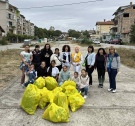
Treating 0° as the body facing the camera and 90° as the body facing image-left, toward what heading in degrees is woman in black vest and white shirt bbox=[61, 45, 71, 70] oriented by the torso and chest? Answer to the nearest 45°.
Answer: approximately 0°

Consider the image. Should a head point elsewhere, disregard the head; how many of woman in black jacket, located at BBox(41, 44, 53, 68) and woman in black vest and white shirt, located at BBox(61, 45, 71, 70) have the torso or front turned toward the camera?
2

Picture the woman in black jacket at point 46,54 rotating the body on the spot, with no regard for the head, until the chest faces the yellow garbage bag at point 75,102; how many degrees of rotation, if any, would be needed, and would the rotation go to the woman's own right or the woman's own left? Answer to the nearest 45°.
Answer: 0° — they already face it

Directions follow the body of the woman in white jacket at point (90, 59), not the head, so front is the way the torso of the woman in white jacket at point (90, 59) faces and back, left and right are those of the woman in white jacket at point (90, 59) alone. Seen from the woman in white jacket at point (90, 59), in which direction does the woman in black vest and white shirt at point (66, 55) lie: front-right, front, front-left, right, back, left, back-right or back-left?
front-right

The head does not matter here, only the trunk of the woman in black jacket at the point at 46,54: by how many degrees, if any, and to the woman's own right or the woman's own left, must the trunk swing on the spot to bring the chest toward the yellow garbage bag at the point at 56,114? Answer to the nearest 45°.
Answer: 0° — they already face it

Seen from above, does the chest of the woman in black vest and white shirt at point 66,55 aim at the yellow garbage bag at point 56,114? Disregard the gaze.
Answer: yes

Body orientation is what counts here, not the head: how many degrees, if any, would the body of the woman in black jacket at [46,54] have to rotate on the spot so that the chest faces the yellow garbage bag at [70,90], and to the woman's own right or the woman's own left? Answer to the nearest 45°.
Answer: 0° — they already face it
